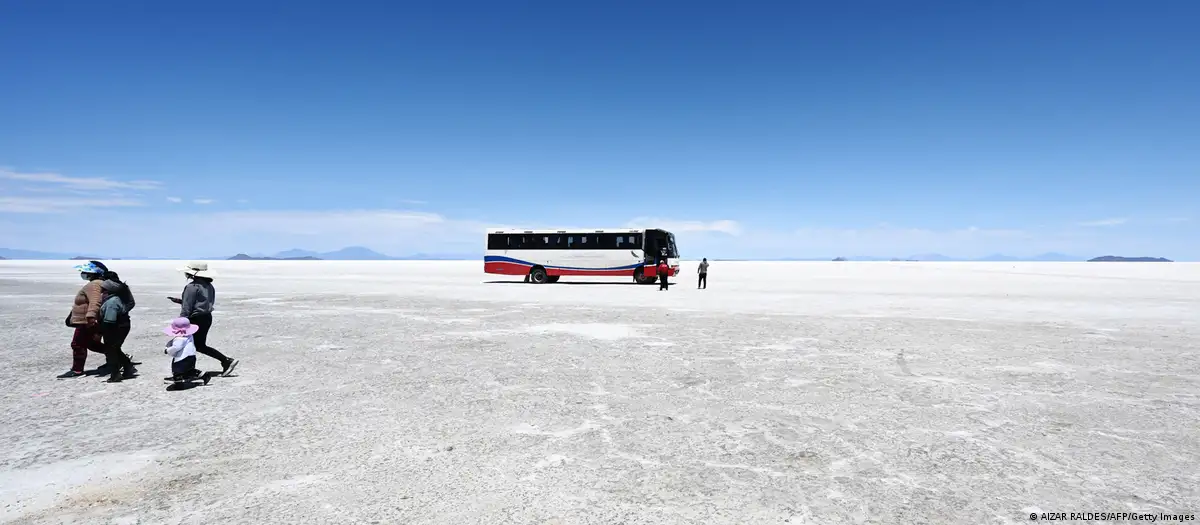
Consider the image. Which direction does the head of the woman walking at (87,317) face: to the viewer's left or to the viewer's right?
to the viewer's left

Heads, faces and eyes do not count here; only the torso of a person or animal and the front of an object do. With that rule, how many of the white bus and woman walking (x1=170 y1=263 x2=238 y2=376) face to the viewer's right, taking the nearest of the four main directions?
1

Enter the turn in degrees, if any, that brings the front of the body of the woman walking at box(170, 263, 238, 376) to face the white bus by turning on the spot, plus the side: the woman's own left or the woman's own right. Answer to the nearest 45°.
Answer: approximately 135° to the woman's own right

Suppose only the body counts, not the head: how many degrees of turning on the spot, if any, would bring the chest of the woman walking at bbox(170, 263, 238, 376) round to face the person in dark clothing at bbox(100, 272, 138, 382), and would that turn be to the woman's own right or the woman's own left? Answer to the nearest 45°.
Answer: approximately 45° to the woman's own right

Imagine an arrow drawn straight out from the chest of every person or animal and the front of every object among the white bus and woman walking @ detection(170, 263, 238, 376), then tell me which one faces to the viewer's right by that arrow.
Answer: the white bus

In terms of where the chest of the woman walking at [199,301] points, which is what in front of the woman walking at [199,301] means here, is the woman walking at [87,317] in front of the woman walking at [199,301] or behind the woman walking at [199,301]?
in front

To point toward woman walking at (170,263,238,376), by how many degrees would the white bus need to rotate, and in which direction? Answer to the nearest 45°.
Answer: approximately 90° to its right

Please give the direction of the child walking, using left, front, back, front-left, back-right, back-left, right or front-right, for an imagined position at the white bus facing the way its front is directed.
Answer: right

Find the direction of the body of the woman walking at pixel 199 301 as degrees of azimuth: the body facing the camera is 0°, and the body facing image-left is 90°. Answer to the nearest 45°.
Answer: approximately 90°

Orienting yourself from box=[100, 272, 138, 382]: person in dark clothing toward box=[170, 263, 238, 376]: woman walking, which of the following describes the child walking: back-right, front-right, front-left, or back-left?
front-right

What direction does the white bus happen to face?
to the viewer's right

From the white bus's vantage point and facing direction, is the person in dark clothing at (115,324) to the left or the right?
on its right
